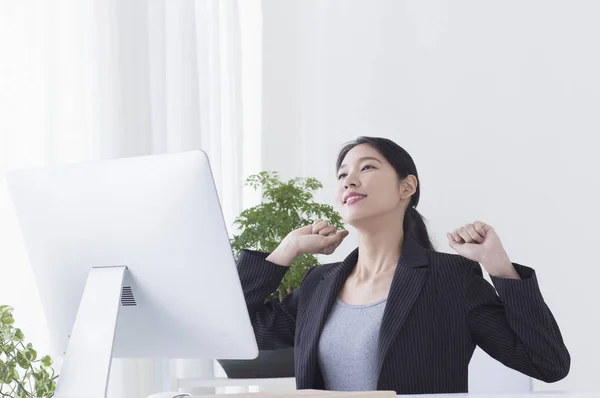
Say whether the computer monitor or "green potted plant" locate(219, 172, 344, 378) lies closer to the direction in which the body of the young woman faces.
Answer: the computer monitor

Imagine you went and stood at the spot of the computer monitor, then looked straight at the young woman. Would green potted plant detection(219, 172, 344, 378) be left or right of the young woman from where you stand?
left

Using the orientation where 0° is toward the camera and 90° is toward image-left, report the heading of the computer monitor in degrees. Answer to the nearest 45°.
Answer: approximately 225°

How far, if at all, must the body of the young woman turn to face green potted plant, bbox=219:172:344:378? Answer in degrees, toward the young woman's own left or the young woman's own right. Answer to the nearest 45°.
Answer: approximately 90° to the young woman's own right

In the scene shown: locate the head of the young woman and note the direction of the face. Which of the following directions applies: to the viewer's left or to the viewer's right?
to the viewer's left

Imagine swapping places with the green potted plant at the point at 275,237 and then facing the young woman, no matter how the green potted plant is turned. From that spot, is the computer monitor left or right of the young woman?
right

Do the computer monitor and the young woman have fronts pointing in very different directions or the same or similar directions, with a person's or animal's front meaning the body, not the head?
very different directions
